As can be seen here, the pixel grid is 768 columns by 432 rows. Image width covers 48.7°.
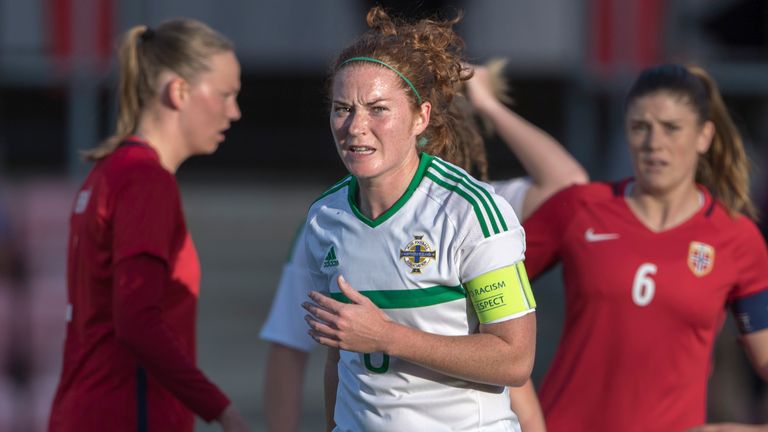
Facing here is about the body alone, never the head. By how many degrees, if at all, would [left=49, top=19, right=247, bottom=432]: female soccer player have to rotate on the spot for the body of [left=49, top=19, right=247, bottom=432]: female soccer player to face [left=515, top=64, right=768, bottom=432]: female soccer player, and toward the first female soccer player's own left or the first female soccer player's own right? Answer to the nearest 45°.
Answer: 0° — they already face them

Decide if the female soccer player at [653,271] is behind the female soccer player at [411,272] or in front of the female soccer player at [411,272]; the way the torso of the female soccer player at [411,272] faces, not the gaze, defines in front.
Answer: behind

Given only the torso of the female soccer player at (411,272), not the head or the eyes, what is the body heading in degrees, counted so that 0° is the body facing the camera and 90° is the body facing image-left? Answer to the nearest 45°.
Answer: approximately 45°

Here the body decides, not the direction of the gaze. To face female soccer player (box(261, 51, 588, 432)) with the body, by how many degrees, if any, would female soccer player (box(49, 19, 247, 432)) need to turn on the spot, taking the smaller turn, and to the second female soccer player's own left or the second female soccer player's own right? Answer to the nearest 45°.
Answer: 0° — they already face them

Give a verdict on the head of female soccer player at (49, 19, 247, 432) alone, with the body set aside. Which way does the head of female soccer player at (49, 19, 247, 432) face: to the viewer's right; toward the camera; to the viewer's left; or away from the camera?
to the viewer's right

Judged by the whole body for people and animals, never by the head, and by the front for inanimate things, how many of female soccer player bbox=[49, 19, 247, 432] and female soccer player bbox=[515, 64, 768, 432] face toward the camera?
1

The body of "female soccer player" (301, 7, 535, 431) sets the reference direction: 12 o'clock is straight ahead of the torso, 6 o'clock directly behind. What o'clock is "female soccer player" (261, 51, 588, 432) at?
"female soccer player" (261, 51, 588, 432) is roughly at 5 o'clock from "female soccer player" (301, 7, 535, 431).

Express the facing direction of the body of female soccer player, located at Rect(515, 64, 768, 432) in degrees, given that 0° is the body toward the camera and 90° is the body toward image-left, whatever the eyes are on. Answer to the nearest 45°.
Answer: approximately 0°

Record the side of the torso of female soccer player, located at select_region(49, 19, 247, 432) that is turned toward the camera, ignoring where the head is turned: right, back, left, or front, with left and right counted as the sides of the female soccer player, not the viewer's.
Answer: right
